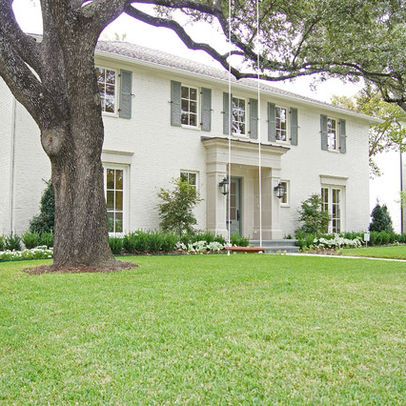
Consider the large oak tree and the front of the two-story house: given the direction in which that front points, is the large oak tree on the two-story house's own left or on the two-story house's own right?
on the two-story house's own right

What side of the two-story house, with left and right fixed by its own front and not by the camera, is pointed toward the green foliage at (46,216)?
right

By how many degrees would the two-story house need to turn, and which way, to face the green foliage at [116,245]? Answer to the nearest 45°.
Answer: approximately 90° to its right

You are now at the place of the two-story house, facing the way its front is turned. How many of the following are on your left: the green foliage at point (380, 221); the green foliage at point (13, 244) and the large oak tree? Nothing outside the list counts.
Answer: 1

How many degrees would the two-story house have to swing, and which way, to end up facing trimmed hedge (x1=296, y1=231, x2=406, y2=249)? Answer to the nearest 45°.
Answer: approximately 45° to its left

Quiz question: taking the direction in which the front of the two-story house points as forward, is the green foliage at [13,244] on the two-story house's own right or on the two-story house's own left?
on the two-story house's own right

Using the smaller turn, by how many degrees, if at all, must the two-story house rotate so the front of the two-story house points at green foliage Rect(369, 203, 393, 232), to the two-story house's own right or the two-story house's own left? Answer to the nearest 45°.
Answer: approximately 90° to the two-story house's own left

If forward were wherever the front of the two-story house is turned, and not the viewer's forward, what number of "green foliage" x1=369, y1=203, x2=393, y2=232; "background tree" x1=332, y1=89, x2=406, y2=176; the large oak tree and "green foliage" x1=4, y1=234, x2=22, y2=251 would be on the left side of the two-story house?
2

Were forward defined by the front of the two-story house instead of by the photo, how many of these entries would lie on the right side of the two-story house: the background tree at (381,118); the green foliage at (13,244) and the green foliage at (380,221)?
1

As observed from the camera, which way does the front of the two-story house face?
facing the viewer and to the right of the viewer
